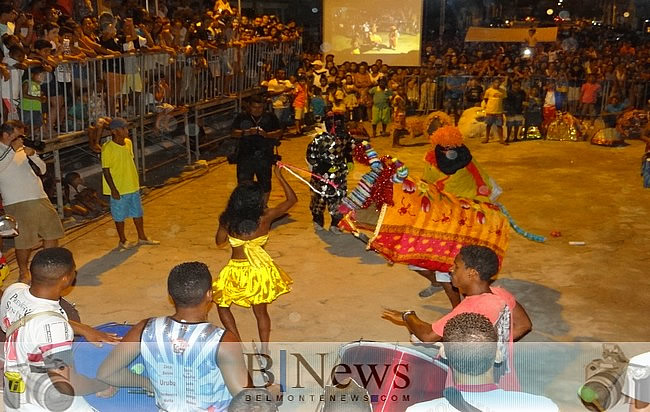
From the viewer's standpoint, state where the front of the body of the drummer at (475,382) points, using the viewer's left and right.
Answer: facing away from the viewer

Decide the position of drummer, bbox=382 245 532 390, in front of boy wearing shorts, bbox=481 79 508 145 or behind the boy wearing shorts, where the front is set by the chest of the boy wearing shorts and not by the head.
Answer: in front

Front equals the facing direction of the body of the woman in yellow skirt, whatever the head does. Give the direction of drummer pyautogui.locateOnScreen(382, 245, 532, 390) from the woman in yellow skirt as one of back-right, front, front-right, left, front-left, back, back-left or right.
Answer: back-right

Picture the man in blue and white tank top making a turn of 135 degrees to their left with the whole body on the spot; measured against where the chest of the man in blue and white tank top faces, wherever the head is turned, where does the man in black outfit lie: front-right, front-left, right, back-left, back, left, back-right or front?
back-right

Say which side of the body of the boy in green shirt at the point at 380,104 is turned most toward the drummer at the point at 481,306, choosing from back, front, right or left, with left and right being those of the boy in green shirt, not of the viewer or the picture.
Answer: front

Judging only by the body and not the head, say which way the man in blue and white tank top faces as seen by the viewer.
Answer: away from the camera

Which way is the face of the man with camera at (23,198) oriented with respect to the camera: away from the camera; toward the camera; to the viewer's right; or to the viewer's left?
to the viewer's right

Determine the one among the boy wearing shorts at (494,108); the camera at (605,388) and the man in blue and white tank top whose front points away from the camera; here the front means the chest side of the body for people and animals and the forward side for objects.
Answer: the man in blue and white tank top

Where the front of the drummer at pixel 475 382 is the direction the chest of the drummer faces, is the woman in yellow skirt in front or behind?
in front

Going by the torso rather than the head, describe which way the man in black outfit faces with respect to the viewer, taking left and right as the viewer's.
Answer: facing the viewer

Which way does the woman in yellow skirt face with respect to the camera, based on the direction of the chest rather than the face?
away from the camera

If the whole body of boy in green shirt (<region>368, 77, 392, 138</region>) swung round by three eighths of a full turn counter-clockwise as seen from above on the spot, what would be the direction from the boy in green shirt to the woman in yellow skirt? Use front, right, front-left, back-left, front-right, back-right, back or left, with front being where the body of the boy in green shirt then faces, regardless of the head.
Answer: back-right
